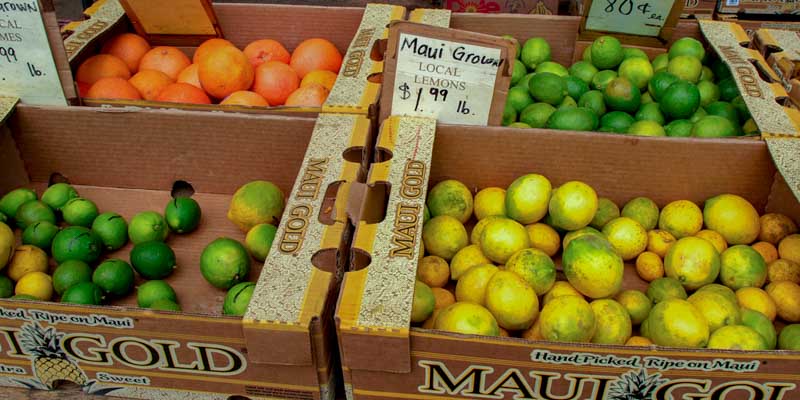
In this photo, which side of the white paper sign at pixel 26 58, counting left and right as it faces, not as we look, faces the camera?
front

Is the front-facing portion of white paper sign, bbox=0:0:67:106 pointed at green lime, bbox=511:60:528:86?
no

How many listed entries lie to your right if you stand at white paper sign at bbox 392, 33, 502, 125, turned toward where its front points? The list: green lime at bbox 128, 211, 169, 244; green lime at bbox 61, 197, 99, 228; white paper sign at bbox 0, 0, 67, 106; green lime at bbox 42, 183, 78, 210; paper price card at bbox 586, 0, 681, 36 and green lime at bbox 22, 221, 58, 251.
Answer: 5

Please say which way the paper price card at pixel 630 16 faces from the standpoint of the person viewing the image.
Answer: facing the viewer

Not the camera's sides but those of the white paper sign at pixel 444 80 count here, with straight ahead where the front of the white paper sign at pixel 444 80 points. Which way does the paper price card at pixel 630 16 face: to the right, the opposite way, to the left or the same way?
the same way

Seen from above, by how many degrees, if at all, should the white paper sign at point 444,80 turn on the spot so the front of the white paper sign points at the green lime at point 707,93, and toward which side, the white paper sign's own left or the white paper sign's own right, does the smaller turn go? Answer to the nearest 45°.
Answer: approximately 135° to the white paper sign's own left

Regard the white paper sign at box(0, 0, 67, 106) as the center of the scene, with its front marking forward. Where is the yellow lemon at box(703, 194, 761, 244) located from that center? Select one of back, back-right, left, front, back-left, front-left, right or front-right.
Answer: front-left

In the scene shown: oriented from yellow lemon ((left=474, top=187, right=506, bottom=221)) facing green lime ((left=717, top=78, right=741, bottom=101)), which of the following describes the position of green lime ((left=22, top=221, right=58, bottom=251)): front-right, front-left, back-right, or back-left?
back-left

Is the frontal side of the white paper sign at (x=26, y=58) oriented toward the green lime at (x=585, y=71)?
no

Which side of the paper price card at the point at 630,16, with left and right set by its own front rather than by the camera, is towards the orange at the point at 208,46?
right

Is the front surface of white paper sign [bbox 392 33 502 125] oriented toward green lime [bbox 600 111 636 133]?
no

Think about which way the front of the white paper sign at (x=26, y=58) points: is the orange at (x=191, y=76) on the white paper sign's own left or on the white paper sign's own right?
on the white paper sign's own left

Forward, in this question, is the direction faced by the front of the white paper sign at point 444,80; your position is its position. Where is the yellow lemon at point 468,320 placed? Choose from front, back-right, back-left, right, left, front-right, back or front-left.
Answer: front
